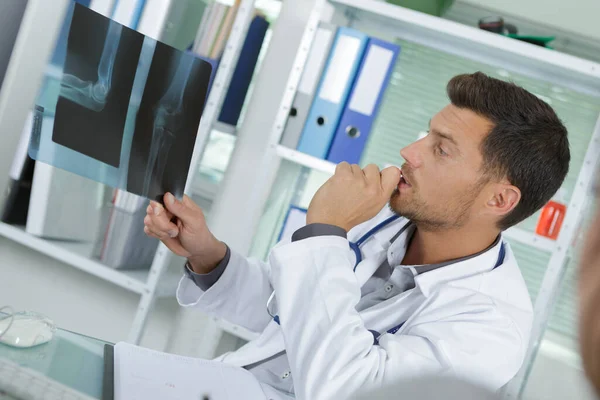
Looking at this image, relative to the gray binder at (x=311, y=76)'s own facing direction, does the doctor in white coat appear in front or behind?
in front

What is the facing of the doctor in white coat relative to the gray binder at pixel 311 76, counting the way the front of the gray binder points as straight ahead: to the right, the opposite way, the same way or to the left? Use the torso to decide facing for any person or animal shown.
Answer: to the right

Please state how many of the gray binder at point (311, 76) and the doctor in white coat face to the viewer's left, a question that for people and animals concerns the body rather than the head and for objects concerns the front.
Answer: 1

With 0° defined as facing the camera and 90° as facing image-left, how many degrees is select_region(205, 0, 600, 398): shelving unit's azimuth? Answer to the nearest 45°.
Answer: approximately 0°

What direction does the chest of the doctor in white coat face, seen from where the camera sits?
to the viewer's left

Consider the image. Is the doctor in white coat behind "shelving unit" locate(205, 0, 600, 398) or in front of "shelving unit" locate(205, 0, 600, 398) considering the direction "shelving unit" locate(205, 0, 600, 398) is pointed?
in front

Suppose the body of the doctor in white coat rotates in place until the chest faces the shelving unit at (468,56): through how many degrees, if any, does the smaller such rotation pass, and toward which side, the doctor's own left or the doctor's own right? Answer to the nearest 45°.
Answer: approximately 90° to the doctor's own right

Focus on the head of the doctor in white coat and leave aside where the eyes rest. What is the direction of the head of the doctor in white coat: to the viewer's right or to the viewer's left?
to the viewer's left

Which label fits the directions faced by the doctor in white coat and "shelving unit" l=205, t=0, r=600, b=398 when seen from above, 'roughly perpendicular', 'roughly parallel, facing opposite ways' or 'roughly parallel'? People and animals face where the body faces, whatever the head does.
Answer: roughly perpendicular
